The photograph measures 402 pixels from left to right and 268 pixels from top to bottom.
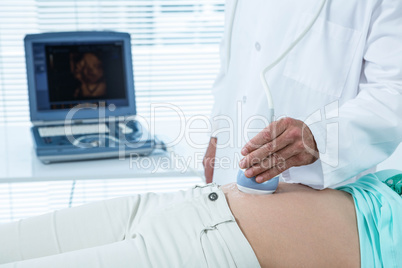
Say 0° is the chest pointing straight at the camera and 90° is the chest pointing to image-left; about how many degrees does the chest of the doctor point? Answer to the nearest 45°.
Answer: approximately 45°

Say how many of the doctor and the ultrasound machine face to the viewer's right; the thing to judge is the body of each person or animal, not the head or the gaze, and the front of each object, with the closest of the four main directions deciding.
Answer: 0

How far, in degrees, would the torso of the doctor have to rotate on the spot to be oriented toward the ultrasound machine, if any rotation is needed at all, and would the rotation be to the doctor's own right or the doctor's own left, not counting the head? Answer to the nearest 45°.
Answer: approximately 90° to the doctor's own right

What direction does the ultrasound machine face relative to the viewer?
toward the camera

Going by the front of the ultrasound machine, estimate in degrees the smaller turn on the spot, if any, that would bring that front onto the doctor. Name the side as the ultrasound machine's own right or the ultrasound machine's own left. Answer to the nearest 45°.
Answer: approximately 45° to the ultrasound machine's own left
